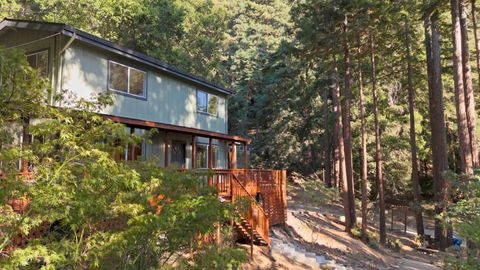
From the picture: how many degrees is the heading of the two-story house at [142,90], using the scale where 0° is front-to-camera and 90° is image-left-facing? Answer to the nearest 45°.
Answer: approximately 315°
